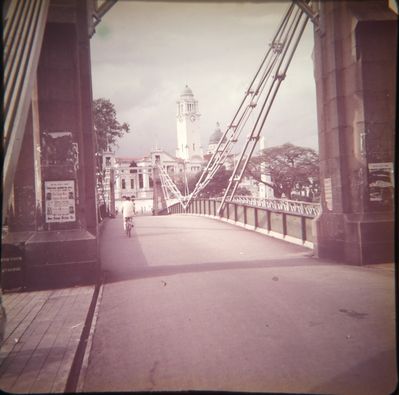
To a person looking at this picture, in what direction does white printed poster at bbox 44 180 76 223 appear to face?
facing the viewer

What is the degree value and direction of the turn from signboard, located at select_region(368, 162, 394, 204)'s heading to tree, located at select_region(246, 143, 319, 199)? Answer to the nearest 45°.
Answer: approximately 180°

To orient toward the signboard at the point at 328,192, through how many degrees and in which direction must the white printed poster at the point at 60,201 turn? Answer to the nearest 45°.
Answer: approximately 90° to its left

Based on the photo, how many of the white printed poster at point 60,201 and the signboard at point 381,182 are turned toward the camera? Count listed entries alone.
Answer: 2

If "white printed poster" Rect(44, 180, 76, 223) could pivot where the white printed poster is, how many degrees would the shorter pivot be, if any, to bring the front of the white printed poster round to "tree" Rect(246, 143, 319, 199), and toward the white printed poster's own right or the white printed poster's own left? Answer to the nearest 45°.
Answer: approximately 135° to the white printed poster's own left

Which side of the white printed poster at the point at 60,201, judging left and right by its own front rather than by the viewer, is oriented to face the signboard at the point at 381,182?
left

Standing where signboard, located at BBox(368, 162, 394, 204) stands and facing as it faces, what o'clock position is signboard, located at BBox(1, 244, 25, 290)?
signboard, located at BBox(1, 244, 25, 290) is roughly at 2 o'clock from signboard, located at BBox(368, 162, 394, 204).

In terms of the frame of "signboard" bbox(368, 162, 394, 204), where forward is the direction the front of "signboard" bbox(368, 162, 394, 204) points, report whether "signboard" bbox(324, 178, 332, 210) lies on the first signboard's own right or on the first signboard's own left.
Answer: on the first signboard's own right
